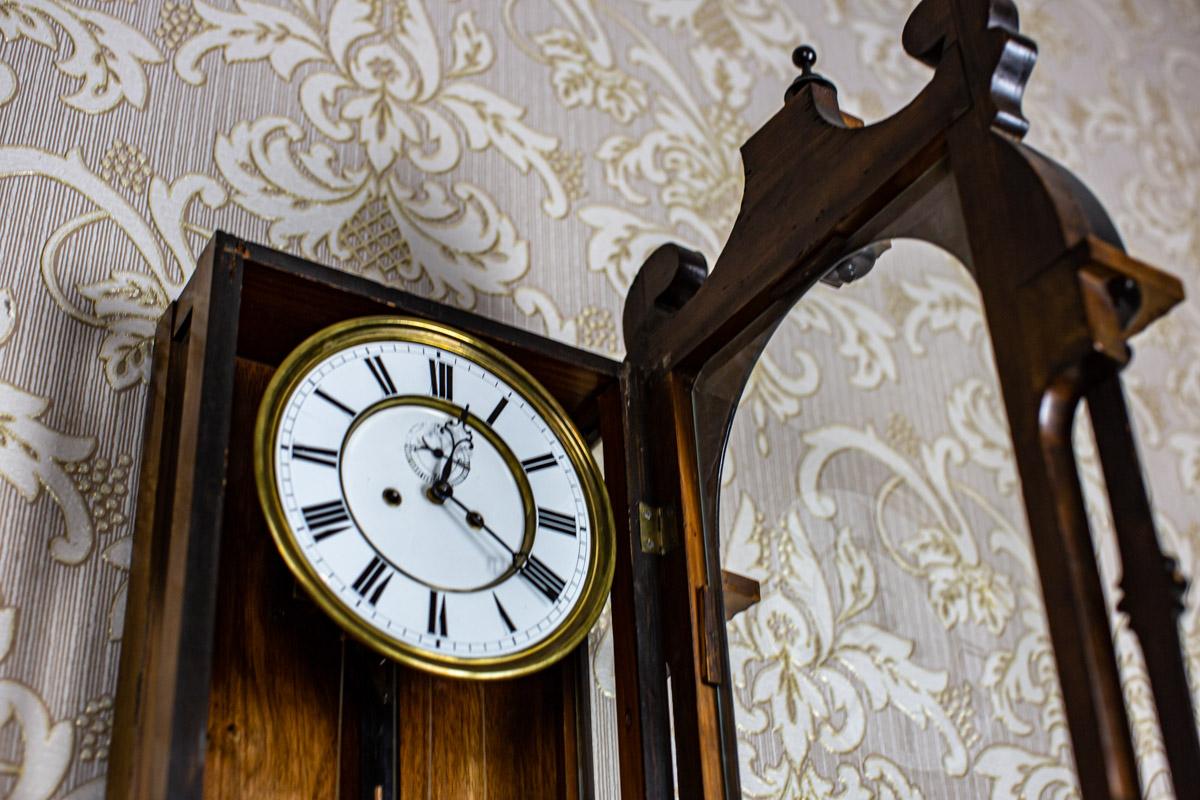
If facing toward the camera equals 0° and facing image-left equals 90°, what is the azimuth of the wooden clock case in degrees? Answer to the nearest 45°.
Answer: approximately 315°
